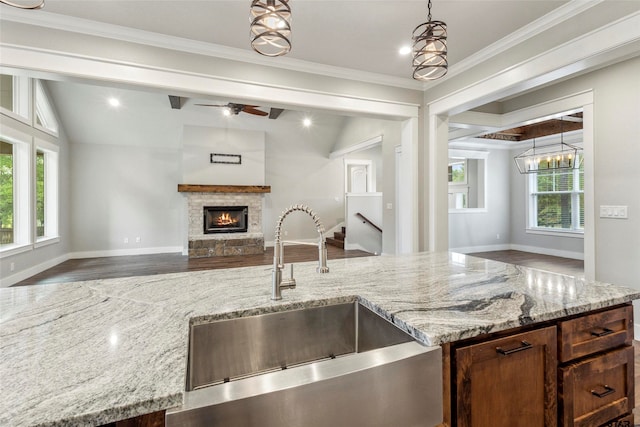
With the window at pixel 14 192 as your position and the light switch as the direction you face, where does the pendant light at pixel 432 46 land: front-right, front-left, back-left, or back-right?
front-right

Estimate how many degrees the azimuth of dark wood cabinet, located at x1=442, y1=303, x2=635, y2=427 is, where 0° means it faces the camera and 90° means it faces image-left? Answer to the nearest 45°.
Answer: approximately 315°

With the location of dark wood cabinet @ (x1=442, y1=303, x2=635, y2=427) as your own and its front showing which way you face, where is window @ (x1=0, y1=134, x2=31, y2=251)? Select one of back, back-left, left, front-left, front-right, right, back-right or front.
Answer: back-right

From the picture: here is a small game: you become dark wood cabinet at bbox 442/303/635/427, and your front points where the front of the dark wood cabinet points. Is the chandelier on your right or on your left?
on your left

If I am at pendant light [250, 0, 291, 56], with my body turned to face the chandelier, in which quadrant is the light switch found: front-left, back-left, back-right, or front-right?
front-right

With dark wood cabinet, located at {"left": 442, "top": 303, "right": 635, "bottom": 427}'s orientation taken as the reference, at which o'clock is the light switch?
The light switch is roughly at 8 o'clock from the dark wood cabinet.

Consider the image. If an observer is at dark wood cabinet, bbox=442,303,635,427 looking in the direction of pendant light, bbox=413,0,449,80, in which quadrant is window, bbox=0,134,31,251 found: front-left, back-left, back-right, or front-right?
front-left

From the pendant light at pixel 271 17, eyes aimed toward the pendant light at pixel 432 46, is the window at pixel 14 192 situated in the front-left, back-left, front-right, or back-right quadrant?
back-left

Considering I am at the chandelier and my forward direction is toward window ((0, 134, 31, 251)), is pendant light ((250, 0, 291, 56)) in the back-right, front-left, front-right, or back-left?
front-left
